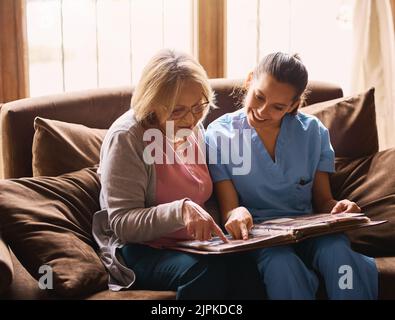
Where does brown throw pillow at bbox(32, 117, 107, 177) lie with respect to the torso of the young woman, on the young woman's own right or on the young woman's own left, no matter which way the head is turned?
on the young woman's own right

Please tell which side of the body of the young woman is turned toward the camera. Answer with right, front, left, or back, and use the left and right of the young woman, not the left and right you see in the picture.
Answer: front

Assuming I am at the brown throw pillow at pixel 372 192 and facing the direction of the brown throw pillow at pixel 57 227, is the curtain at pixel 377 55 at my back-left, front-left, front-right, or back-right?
back-right

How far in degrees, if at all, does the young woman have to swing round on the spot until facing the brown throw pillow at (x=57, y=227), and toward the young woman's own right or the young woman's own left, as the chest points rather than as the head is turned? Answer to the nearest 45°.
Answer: approximately 45° to the young woman's own right

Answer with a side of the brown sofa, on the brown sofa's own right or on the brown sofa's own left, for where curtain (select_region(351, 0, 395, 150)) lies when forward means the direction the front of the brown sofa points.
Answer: on the brown sofa's own left

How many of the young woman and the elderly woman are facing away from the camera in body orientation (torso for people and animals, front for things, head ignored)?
0

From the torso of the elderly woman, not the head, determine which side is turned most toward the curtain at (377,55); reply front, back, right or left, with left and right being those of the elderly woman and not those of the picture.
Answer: left

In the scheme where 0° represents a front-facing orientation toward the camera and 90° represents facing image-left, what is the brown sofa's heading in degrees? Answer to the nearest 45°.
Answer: approximately 0°

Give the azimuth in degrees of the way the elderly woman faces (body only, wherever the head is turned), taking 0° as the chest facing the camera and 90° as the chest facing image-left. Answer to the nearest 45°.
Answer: approximately 315°

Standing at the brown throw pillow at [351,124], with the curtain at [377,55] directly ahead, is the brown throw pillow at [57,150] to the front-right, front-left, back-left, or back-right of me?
back-left
